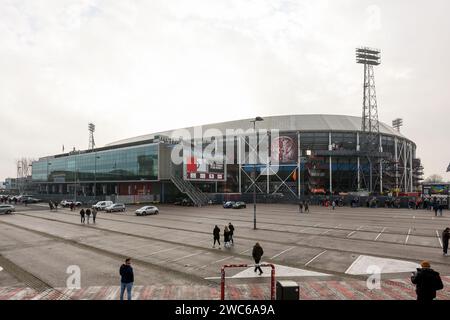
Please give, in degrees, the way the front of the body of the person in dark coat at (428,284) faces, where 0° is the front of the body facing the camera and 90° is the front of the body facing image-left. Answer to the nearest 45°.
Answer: approximately 180°

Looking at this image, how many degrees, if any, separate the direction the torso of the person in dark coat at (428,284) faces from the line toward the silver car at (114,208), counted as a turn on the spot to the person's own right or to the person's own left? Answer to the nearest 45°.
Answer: approximately 45° to the person's own left
